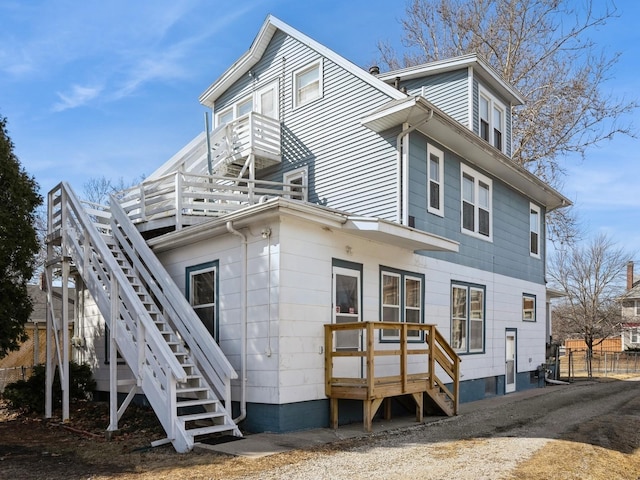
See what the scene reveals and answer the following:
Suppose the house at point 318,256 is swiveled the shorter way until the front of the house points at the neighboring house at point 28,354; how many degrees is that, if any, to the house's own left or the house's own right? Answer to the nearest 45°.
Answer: approximately 90° to the house's own left

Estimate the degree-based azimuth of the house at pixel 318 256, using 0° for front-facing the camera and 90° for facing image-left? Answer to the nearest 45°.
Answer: approximately 225°

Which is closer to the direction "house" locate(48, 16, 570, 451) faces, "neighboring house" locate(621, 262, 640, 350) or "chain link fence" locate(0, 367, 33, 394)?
the neighboring house
